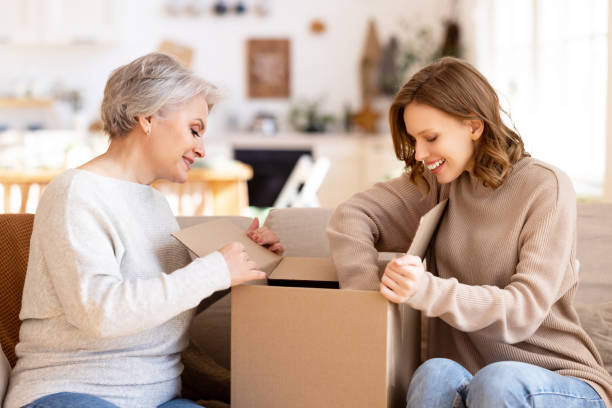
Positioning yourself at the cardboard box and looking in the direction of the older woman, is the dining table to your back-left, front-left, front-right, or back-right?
front-right

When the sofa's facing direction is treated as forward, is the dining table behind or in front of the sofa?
behind

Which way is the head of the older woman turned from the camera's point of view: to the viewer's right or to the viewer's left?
to the viewer's right

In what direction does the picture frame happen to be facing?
toward the camera

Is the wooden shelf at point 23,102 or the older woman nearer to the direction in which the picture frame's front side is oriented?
the older woman

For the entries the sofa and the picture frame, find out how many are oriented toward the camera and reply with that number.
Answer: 2

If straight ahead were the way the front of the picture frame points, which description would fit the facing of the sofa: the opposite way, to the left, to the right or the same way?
the same way

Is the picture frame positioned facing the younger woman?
yes

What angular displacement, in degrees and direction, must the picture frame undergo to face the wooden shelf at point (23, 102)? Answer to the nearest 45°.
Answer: approximately 90° to its right

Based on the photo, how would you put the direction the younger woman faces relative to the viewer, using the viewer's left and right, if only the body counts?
facing the viewer and to the left of the viewer

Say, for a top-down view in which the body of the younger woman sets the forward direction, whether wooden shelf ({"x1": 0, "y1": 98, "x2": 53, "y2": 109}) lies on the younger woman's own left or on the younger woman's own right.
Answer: on the younger woman's own right

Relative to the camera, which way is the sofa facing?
toward the camera

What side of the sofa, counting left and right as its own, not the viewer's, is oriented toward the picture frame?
back
